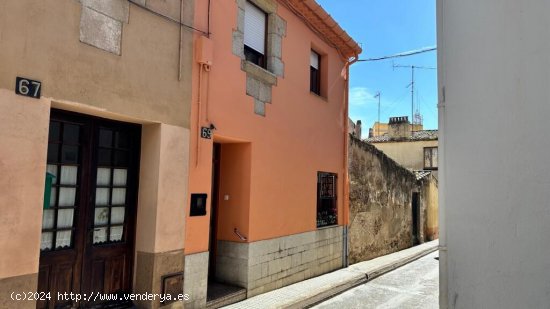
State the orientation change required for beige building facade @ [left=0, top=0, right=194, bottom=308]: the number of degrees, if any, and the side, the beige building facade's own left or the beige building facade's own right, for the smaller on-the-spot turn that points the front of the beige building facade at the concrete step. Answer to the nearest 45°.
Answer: approximately 90° to the beige building facade's own left

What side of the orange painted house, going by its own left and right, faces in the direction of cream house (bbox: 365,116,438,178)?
left

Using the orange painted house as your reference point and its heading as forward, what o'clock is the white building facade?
The white building facade is roughly at 1 o'clock from the orange painted house.

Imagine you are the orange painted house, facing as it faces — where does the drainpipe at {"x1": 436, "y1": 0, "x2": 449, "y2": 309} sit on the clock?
The drainpipe is roughly at 1 o'clock from the orange painted house.

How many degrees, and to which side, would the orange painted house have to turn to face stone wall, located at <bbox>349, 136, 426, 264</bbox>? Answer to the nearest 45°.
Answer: approximately 90° to its left
